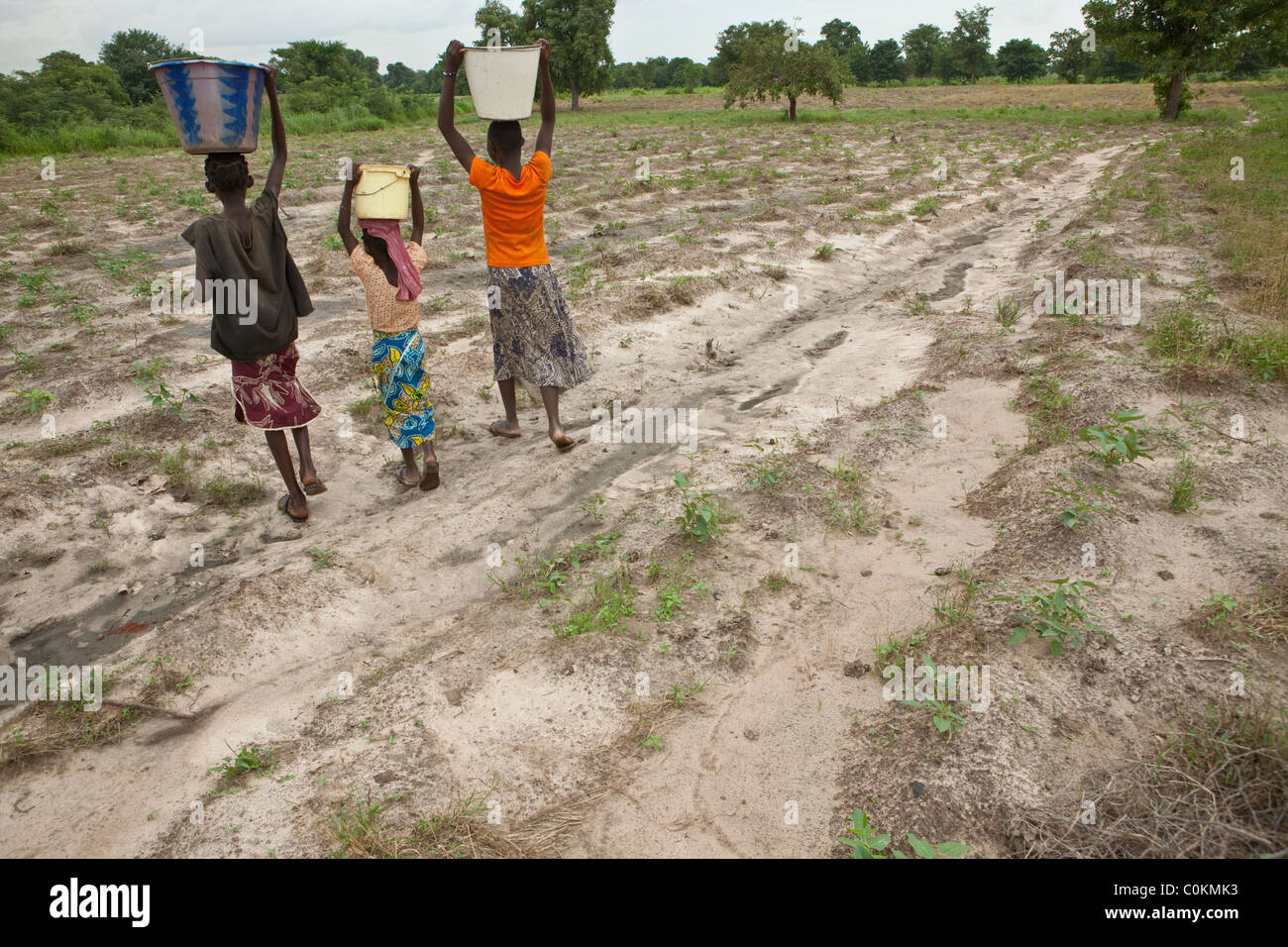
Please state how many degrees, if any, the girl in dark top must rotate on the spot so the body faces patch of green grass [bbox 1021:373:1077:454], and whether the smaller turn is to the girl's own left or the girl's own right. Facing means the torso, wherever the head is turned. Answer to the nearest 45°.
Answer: approximately 90° to the girl's own right

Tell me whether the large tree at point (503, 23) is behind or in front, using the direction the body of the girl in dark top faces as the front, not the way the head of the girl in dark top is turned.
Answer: in front

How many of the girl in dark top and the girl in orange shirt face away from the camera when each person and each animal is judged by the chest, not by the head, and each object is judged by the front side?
2

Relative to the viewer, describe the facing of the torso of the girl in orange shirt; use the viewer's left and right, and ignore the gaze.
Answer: facing away from the viewer

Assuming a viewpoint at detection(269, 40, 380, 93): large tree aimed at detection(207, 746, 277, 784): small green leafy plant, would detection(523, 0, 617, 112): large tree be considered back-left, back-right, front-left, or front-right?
front-left

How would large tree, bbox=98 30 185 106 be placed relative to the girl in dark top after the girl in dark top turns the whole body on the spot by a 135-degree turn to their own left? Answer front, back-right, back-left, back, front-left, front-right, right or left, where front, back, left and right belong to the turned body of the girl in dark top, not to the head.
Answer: back-right

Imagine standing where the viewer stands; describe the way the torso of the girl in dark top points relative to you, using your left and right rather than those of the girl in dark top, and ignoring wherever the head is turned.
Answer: facing away from the viewer

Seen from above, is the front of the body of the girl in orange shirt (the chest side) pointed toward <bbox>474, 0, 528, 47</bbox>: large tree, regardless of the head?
yes

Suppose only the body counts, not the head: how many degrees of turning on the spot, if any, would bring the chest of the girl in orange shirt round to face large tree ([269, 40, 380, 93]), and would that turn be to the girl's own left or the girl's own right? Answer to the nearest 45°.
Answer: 0° — they already face it

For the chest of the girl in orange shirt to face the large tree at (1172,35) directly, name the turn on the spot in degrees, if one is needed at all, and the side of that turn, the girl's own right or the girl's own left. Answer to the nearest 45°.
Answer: approximately 45° to the girl's own right

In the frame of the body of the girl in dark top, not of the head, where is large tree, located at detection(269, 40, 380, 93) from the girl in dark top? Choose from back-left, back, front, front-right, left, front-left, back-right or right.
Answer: front

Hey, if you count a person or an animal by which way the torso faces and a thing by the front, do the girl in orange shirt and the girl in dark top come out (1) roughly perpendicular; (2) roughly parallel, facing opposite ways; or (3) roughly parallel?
roughly parallel

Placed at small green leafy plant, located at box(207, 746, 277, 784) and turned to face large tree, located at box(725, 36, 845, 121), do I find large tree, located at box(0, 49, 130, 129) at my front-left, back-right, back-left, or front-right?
front-left

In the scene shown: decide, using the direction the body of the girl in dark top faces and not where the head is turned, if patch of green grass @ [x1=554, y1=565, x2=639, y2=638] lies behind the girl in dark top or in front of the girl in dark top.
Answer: behind

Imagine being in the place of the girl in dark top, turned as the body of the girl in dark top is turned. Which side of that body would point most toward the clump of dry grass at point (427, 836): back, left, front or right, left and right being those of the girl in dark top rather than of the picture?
back

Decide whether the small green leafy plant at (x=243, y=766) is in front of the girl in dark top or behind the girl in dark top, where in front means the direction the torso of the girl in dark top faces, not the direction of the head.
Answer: behind

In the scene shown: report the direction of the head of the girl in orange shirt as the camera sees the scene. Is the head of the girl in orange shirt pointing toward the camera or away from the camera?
away from the camera
